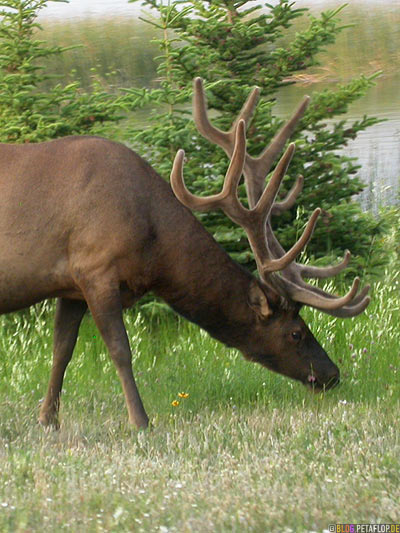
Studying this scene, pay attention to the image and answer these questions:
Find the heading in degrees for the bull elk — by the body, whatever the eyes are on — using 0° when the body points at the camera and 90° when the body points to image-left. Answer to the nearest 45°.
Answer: approximately 270°

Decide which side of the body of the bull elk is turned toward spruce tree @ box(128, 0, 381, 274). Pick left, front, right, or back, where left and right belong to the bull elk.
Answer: left
